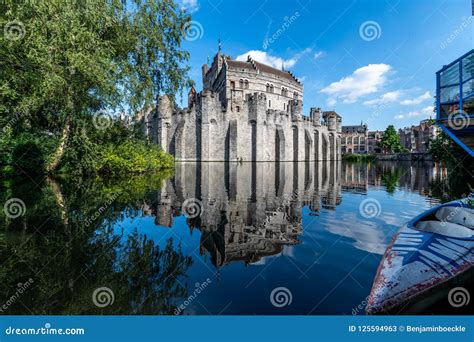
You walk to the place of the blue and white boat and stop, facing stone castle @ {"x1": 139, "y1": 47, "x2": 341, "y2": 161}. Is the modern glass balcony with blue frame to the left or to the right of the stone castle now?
right

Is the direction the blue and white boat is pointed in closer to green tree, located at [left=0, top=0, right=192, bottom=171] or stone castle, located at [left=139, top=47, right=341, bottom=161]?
the green tree

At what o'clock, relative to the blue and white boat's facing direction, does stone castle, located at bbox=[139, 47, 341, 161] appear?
The stone castle is roughly at 3 o'clock from the blue and white boat.

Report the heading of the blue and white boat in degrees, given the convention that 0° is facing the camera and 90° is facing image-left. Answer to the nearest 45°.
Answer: approximately 45°

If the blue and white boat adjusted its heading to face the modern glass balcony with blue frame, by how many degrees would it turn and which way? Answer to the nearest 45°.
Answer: approximately 135° to its right

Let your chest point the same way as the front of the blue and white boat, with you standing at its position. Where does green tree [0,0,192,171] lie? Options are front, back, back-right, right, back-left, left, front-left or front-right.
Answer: front-right
